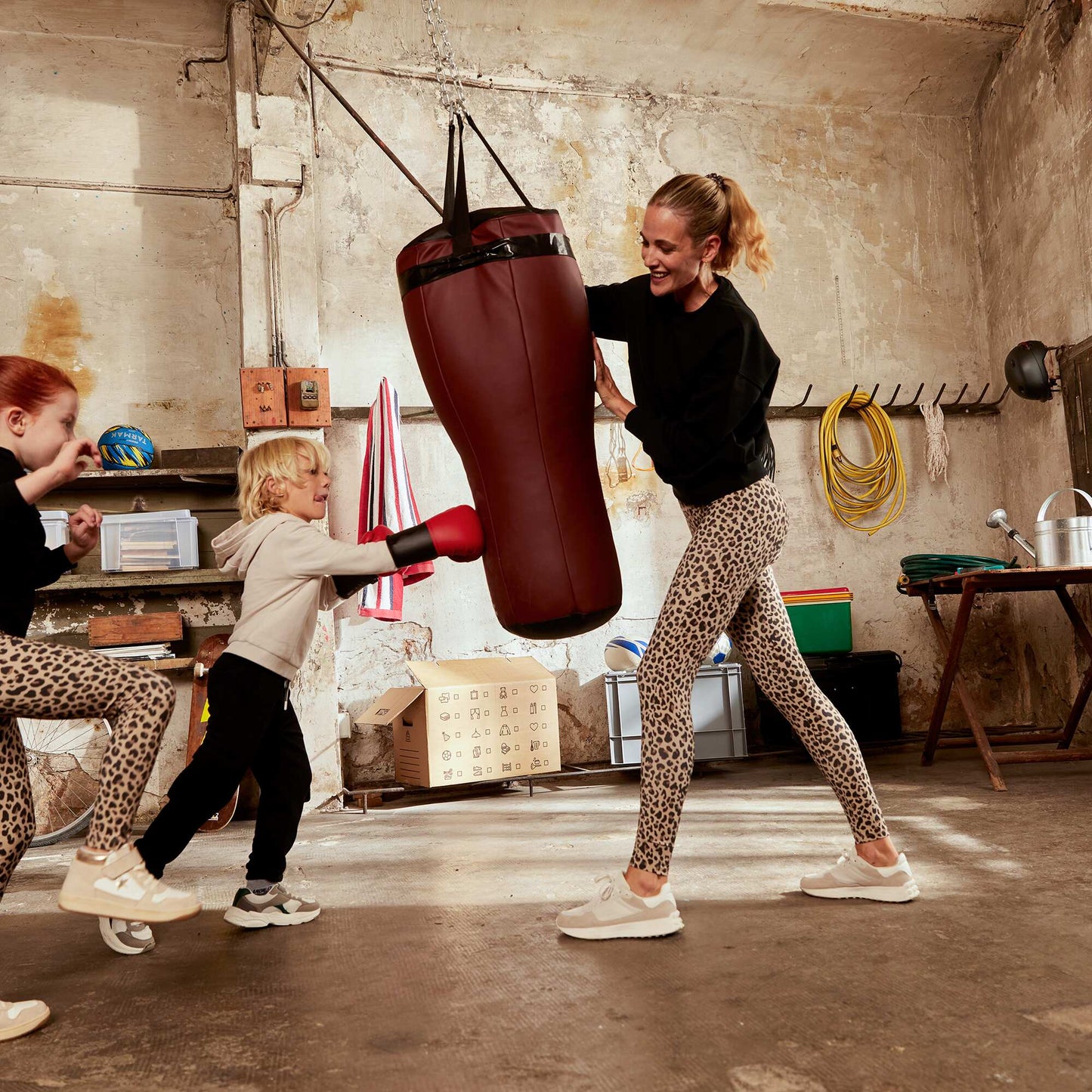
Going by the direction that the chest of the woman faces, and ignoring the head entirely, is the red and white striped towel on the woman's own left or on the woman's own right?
on the woman's own right

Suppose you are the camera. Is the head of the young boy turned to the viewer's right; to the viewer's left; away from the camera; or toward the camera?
to the viewer's right

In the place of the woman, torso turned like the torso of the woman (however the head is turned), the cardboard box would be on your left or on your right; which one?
on your right

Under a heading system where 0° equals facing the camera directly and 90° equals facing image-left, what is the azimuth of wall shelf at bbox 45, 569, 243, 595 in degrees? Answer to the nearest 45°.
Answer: approximately 0°

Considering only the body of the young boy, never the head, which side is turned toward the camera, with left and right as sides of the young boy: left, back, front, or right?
right

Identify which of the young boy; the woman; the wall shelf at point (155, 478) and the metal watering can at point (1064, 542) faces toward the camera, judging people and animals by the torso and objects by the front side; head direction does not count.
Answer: the wall shelf

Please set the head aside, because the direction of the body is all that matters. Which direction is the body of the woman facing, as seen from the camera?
to the viewer's left

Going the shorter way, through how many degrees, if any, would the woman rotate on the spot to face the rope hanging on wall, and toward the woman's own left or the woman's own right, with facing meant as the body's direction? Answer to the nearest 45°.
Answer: approximately 90° to the woman's own right

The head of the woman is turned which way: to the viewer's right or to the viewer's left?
to the viewer's left

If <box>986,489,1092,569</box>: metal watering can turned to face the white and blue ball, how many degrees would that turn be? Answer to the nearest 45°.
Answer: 0° — it already faces it

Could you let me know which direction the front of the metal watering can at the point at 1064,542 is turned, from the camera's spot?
facing to the left of the viewer
